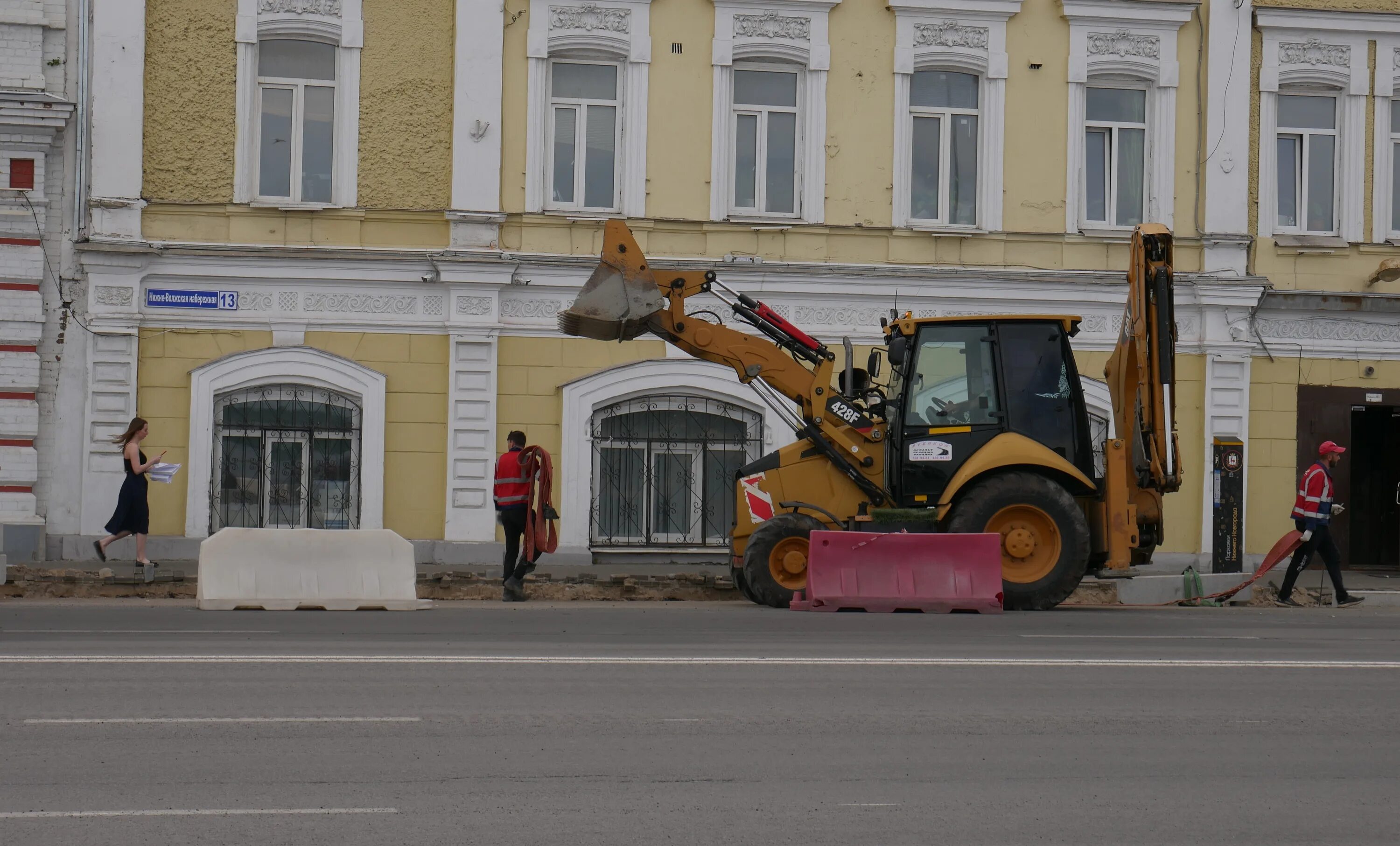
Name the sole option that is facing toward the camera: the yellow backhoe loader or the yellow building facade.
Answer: the yellow building facade

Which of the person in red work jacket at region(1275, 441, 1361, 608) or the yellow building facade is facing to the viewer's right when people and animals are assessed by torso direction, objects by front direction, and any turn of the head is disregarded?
the person in red work jacket

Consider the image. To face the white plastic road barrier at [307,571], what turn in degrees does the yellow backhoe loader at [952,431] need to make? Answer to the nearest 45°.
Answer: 0° — it already faces it

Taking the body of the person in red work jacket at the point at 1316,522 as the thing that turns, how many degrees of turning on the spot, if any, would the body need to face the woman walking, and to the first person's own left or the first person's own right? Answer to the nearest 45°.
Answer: approximately 180°

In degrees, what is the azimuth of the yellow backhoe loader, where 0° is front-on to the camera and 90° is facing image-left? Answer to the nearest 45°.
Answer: approximately 90°

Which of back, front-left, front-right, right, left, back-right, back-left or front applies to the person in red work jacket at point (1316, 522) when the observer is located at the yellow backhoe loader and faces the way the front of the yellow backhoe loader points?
back-right

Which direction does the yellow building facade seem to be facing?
toward the camera

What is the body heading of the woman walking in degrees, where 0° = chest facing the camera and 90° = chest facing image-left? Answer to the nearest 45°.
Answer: approximately 270°

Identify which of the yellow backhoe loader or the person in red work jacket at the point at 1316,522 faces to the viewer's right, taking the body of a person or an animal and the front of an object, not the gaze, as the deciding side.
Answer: the person in red work jacket

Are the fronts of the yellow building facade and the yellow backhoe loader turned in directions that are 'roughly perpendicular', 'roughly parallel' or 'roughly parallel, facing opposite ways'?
roughly perpendicular

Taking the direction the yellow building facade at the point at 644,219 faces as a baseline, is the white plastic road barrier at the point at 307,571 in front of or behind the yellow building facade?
in front

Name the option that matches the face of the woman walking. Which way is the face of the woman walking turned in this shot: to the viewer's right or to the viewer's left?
to the viewer's right

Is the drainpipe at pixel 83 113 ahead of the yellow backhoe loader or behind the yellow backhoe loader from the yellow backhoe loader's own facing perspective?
ahead
